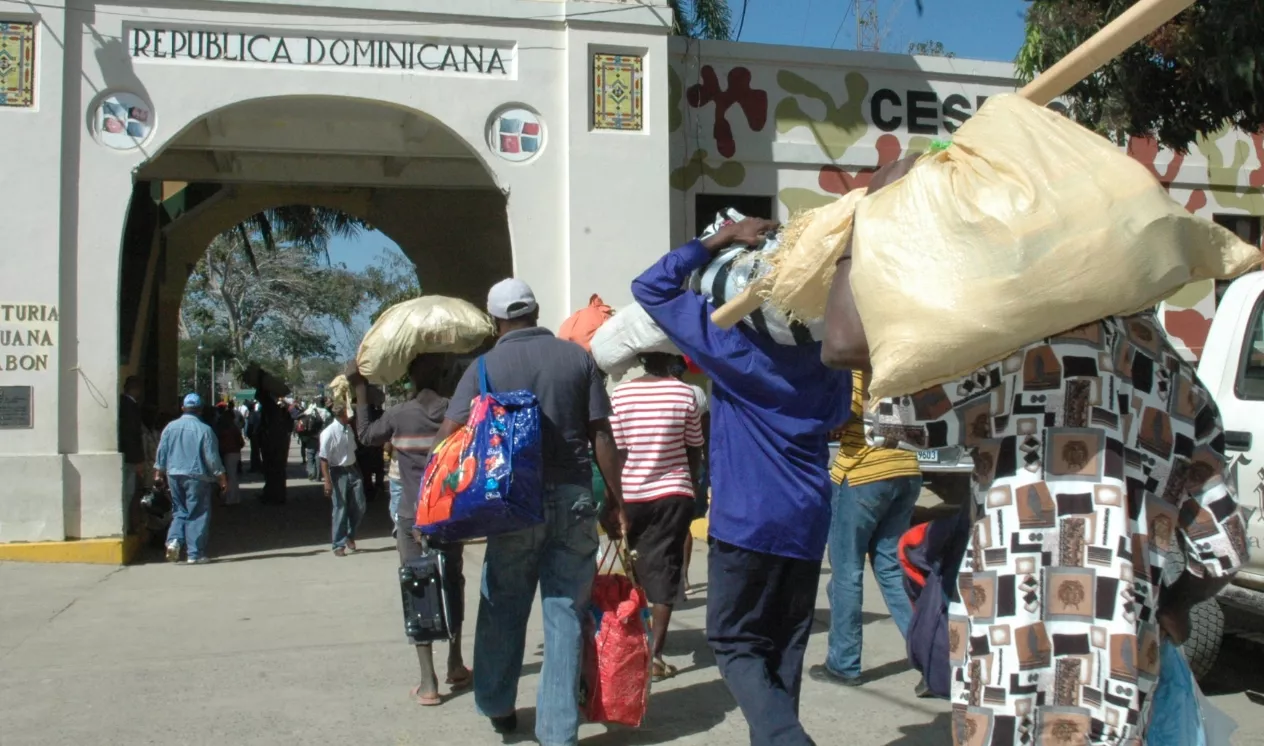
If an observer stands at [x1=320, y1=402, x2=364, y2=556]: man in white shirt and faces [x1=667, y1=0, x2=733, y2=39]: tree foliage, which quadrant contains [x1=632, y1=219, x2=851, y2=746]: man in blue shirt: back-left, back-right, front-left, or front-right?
back-right

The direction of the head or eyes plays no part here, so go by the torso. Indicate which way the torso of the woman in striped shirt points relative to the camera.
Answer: away from the camera

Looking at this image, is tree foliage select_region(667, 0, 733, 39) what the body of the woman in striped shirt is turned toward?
yes

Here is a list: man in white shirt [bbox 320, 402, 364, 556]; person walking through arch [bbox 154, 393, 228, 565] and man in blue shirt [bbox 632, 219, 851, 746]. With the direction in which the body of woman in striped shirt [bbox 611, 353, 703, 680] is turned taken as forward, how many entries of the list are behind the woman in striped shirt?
1

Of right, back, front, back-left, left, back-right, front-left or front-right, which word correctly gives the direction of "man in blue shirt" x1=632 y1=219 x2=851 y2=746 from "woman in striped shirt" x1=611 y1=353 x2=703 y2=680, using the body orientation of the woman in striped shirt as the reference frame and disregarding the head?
back

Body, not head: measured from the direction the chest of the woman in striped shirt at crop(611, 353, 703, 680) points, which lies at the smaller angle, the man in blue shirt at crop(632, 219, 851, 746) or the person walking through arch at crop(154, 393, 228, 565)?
the person walking through arch

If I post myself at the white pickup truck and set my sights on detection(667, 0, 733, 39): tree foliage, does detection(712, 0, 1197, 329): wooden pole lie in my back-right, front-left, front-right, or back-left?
back-left

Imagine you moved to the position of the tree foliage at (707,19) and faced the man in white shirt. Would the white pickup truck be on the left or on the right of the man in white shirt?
left

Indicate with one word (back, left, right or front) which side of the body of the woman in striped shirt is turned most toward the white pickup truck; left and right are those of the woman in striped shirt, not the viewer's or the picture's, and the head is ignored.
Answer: right
